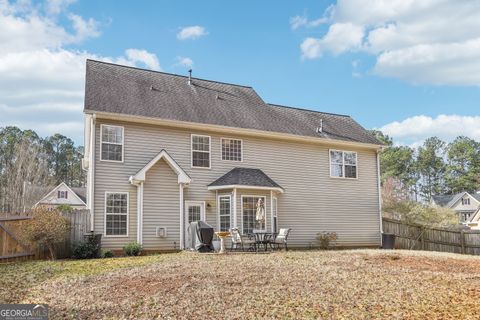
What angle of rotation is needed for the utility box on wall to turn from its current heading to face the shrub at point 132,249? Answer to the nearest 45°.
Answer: approximately 45° to its right

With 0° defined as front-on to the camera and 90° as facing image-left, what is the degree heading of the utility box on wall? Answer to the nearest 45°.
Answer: approximately 0°

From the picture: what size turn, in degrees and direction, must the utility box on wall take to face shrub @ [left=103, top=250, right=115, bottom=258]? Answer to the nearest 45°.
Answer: approximately 45° to its right

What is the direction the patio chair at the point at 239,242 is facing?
to the viewer's right

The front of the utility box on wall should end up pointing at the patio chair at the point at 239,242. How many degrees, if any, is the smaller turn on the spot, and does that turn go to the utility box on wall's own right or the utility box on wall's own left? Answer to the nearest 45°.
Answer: approximately 90° to the utility box on wall's own left

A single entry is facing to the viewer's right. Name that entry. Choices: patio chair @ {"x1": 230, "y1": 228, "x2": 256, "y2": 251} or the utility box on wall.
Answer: the patio chair

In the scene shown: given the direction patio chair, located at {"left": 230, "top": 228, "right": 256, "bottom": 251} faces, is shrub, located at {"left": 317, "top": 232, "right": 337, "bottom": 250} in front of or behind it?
in front

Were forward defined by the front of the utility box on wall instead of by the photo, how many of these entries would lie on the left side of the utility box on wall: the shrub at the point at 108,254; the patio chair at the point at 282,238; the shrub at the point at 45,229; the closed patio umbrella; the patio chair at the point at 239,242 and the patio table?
4

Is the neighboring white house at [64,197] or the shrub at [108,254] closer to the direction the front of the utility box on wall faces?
the shrub

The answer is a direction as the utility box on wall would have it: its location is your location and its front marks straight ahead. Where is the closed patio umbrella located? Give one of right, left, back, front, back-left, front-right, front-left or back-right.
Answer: left

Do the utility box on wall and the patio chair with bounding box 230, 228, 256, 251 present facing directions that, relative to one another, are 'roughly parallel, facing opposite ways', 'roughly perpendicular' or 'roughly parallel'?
roughly perpendicular

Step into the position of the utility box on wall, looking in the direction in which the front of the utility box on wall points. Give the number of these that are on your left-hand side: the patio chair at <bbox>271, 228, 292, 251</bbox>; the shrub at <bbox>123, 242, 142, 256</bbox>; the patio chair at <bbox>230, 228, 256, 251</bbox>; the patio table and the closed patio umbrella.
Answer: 4

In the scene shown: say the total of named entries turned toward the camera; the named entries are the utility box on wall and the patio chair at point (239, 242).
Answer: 1

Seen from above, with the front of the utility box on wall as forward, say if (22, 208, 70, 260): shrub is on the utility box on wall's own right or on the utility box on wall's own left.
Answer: on the utility box on wall's own right
